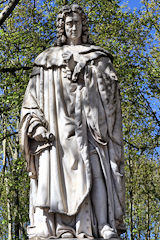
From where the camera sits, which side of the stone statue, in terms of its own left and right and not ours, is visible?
front
